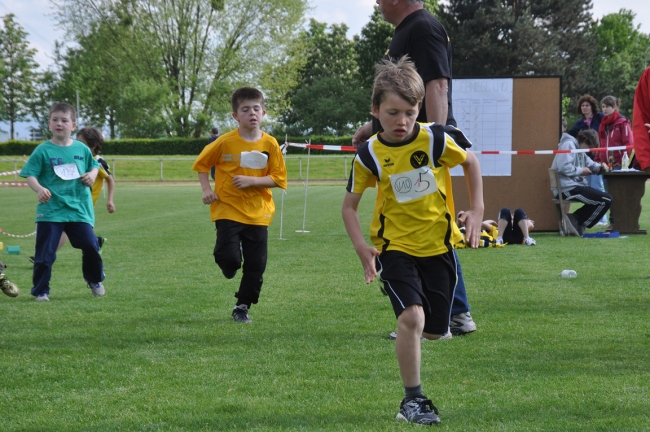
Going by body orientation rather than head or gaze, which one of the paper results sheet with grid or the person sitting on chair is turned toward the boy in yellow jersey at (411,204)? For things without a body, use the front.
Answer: the paper results sheet with grid

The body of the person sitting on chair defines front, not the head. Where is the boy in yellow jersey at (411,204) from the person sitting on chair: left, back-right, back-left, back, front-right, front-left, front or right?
right

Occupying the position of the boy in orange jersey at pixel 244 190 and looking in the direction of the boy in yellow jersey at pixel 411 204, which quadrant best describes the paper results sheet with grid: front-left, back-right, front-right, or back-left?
back-left

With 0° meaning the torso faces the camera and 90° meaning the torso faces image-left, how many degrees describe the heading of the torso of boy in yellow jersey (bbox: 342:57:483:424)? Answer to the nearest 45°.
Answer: approximately 0°

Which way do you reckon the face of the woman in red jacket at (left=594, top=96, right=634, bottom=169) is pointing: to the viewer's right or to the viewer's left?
to the viewer's left

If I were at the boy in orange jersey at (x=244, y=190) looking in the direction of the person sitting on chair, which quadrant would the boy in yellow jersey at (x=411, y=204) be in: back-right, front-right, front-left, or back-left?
back-right

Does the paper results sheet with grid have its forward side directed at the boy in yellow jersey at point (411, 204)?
yes

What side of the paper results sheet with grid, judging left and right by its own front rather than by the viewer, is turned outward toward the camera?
front

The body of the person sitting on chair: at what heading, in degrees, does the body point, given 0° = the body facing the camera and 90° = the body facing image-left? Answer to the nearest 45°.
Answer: approximately 270°

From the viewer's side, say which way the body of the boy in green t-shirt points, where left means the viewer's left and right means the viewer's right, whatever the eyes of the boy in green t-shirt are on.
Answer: facing the viewer
